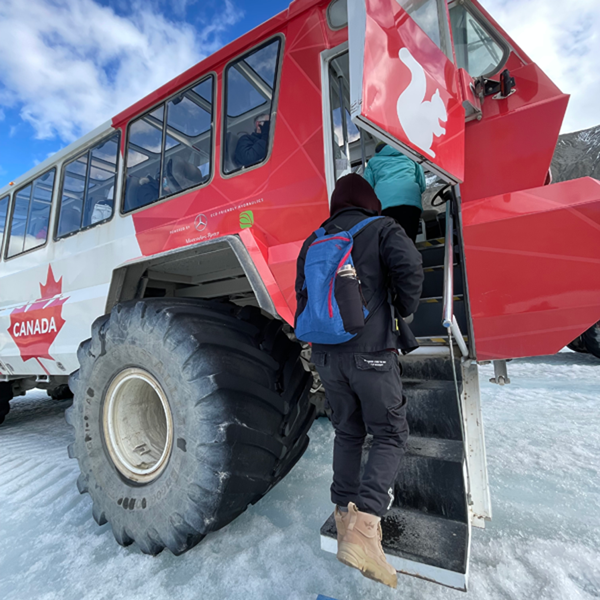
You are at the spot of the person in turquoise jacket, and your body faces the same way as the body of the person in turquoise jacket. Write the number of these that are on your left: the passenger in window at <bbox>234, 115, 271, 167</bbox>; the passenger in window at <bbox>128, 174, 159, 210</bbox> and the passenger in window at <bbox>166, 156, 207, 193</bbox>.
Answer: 3

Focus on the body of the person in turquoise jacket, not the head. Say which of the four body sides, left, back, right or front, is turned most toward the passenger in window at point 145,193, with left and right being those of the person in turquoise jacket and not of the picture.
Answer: left

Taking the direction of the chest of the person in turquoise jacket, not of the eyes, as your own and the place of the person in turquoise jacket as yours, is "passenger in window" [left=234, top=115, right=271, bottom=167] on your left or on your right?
on your left

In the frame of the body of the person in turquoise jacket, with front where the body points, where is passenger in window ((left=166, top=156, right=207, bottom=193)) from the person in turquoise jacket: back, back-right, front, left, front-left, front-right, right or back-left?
left

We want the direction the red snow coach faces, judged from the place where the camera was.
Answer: facing the viewer and to the right of the viewer

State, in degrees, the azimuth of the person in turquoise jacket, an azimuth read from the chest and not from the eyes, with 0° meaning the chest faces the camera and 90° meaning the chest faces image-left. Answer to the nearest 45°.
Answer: approximately 180°
